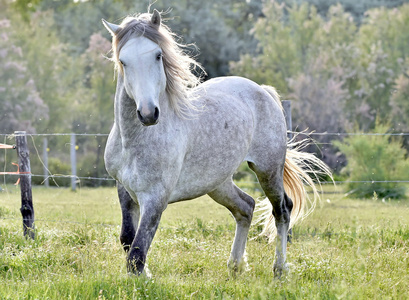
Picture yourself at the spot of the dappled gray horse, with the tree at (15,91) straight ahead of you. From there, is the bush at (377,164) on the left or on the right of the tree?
right

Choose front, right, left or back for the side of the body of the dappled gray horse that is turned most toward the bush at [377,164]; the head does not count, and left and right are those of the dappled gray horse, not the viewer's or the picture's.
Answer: back

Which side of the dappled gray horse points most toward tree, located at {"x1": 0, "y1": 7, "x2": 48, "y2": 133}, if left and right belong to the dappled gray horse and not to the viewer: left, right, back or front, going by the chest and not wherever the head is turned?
right

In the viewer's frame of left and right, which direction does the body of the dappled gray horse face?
facing the viewer and to the left of the viewer

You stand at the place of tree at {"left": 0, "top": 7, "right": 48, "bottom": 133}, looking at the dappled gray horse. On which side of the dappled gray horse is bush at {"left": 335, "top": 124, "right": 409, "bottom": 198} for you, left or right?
left
